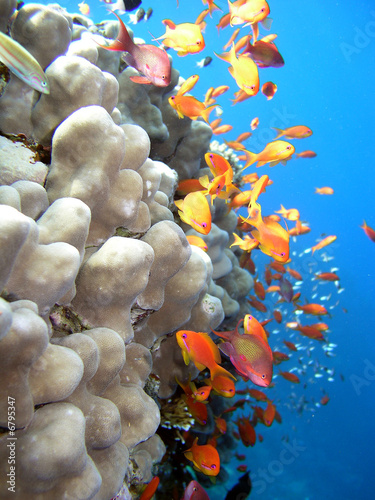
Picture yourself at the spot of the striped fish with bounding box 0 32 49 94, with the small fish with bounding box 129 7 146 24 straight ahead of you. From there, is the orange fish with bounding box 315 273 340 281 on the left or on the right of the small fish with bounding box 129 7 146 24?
right

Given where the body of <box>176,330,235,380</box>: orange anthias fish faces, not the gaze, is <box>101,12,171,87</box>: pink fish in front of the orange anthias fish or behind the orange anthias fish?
in front

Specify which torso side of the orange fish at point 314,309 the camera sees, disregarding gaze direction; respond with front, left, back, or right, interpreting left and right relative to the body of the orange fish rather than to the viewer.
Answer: right

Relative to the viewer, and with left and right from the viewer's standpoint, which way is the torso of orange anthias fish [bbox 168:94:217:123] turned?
facing to the left of the viewer

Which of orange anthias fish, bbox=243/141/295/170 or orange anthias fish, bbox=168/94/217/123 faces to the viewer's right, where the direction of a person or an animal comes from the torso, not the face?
orange anthias fish, bbox=243/141/295/170

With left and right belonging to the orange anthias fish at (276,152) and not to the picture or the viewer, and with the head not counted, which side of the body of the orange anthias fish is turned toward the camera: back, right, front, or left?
right

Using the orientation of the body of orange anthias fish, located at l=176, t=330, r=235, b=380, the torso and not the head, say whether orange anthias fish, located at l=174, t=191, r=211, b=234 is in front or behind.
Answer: in front
